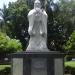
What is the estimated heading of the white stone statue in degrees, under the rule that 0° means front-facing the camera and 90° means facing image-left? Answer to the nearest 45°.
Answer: approximately 0°

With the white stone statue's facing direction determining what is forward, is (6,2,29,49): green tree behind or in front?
behind
